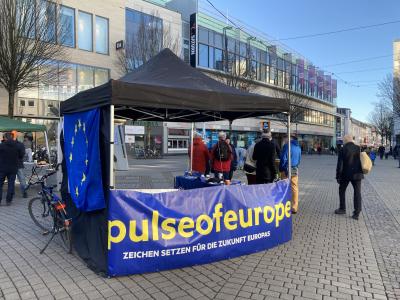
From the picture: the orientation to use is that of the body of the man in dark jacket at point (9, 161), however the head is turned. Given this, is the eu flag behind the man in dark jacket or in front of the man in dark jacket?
behind

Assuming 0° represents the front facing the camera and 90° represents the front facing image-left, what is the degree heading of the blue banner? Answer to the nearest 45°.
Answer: approximately 315°

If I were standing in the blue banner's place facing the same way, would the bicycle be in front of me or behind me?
behind
